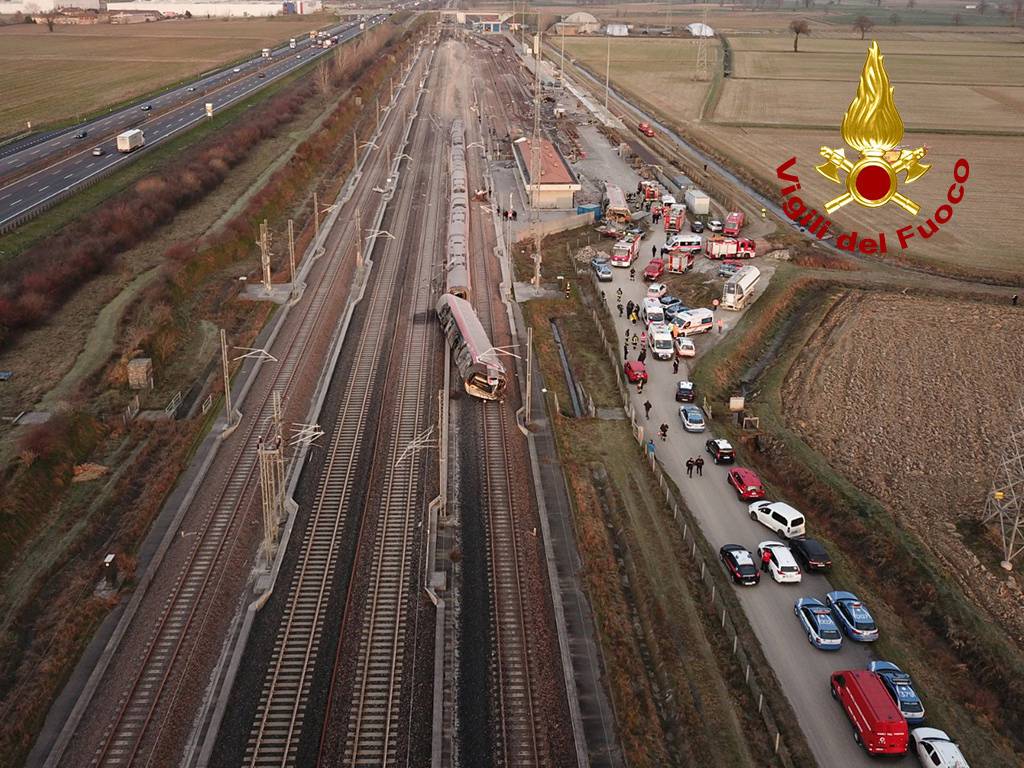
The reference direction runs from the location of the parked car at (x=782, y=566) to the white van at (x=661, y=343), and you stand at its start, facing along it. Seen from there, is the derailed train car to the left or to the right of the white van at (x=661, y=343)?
left

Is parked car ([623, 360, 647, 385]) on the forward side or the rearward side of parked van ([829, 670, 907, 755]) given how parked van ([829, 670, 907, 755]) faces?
on the forward side

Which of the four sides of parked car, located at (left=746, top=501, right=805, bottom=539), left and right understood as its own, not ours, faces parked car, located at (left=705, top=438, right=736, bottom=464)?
front

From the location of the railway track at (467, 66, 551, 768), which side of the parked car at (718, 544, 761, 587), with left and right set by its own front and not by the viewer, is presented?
left

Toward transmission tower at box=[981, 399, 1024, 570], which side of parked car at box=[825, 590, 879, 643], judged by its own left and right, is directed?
right

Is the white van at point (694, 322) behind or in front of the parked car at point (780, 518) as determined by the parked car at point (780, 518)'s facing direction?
in front

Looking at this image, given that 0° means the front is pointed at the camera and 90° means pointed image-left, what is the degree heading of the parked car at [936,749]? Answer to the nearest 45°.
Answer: approximately 135°

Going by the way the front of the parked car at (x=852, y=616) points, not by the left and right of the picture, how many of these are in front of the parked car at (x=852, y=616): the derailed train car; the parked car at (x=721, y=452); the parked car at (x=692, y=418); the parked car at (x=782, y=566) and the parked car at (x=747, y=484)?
5

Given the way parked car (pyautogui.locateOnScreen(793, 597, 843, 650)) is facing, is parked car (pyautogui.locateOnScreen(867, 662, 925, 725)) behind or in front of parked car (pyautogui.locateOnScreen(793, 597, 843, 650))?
behind

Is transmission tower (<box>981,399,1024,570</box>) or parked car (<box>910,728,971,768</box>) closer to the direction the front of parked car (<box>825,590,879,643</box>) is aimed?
the transmission tower

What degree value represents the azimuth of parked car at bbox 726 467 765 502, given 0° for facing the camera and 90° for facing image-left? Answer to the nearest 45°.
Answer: approximately 135°

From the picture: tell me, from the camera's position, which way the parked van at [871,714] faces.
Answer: facing away from the viewer and to the left of the viewer

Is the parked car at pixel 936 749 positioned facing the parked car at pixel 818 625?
yes

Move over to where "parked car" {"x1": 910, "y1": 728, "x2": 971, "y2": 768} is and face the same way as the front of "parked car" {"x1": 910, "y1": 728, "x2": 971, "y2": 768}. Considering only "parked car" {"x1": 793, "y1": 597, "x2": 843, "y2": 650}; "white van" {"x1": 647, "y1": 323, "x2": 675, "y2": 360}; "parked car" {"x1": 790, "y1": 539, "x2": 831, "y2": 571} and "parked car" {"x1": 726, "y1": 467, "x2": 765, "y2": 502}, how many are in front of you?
4

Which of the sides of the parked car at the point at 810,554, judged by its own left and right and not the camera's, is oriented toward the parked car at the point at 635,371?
front

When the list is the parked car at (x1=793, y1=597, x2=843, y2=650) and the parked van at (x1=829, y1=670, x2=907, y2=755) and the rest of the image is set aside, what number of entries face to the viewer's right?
0
